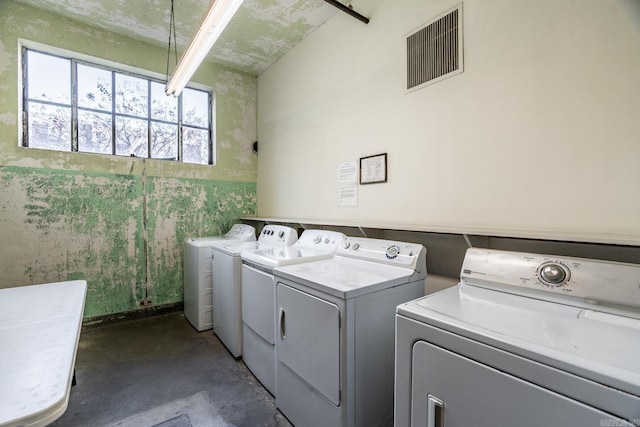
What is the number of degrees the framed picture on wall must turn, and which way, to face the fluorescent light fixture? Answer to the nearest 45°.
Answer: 0° — it already faces it

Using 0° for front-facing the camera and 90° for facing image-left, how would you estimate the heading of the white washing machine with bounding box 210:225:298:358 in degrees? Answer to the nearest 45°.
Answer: approximately 45°

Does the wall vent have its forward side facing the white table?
yes

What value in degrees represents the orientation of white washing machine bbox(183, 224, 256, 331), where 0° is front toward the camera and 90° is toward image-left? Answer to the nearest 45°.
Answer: approximately 45°

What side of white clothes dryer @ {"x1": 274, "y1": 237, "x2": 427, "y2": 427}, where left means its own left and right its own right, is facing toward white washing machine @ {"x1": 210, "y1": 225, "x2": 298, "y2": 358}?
right

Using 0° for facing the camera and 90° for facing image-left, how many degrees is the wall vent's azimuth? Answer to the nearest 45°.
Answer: approximately 45°

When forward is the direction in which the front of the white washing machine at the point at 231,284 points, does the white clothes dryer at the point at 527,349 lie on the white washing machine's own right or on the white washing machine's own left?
on the white washing machine's own left

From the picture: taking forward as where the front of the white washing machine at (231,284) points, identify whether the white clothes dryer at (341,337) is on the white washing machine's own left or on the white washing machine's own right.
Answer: on the white washing machine's own left

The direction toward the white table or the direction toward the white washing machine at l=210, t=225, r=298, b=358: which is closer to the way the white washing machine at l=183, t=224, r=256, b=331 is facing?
the white table

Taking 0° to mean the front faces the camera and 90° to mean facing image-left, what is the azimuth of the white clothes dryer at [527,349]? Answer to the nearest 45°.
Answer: approximately 45°
